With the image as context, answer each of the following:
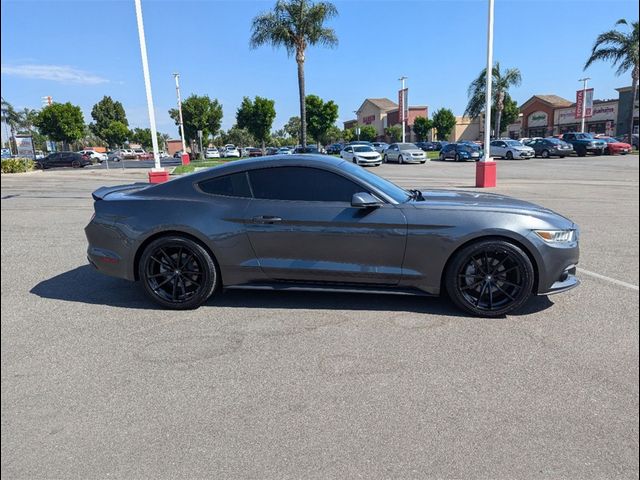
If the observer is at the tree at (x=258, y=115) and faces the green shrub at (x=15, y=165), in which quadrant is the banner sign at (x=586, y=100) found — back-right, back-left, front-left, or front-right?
back-left

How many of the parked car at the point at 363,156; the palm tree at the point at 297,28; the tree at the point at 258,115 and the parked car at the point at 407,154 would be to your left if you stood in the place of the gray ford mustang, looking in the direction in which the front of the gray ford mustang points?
4

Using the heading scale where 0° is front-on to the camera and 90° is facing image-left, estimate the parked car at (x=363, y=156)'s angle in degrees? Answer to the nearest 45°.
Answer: approximately 315°

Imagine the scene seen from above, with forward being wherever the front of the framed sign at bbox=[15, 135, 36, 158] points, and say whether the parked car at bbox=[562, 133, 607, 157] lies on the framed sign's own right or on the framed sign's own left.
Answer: on the framed sign's own left

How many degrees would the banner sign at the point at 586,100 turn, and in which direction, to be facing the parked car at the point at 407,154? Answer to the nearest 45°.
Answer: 0° — it already faces it

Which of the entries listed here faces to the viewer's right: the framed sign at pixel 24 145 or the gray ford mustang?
the gray ford mustang

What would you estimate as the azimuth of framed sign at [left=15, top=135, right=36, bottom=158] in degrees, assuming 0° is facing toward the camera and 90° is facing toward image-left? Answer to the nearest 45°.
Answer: approximately 0°

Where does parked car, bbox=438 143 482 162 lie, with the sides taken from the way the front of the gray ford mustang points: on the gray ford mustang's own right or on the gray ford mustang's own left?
on the gray ford mustang's own left

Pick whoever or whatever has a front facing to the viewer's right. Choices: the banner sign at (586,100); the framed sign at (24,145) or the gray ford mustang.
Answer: the gray ford mustang
